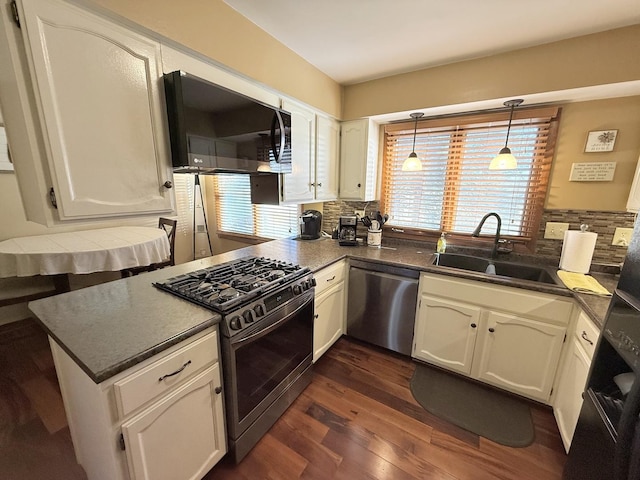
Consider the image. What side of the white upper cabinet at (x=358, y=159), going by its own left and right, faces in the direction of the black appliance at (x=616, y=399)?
left

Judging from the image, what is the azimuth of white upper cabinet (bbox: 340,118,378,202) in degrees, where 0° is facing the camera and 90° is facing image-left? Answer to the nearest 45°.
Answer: approximately 45°

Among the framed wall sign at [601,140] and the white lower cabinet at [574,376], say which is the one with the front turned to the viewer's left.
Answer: the white lower cabinet

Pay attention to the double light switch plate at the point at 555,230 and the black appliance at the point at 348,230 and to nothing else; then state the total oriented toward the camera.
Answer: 2

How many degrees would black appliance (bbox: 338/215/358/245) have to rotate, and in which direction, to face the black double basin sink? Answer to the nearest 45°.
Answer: approximately 90° to its left

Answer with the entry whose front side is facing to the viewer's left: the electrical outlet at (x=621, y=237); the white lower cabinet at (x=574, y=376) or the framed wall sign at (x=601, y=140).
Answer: the white lower cabinet

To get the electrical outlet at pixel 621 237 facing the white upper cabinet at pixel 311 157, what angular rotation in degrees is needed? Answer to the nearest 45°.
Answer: approximately 45° to its right

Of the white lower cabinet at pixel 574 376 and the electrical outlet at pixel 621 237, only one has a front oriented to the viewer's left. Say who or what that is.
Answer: the white lower cabinet

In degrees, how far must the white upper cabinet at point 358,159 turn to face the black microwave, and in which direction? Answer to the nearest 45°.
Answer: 0° — it already faces it

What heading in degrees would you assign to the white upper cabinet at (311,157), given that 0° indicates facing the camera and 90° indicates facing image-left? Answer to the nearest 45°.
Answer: approximately 315°
